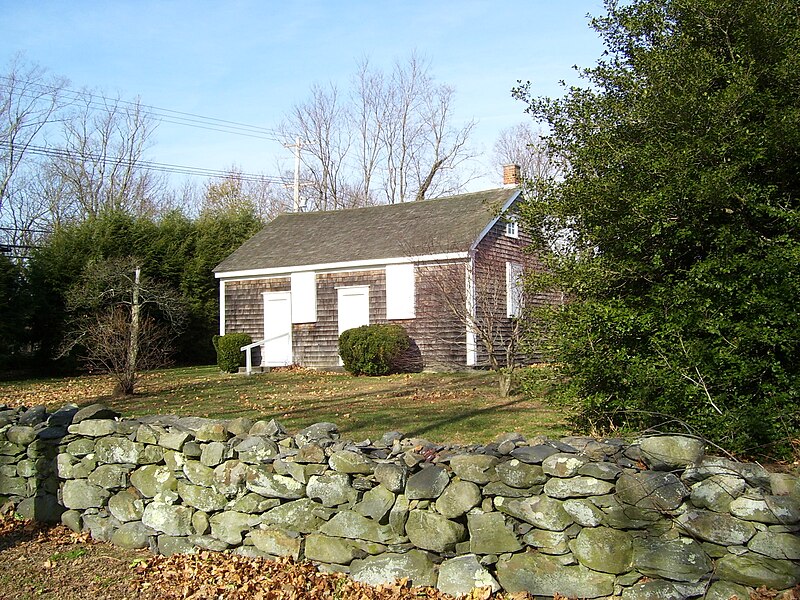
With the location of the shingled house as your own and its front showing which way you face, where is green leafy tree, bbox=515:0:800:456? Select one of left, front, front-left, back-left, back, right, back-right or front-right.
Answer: front-left

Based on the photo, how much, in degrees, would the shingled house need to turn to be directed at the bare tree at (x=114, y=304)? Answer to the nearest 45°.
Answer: approximately 45° to its right

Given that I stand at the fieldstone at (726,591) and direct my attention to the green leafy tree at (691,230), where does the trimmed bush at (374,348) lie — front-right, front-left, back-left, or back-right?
front-left

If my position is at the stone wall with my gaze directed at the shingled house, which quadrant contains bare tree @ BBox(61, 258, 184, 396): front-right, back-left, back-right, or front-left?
front-left

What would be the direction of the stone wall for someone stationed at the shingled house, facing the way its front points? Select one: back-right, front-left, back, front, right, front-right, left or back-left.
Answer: front-left

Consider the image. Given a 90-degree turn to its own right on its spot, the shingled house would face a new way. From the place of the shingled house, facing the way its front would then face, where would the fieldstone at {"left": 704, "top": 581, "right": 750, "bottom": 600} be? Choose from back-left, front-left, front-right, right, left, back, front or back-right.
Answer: back-left

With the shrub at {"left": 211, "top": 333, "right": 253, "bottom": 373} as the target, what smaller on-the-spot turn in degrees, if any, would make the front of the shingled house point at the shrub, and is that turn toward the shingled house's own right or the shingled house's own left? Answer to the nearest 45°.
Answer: approximately 45° to the shingled house's own right

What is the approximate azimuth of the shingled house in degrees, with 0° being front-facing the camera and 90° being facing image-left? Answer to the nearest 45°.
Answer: approximately 45°
